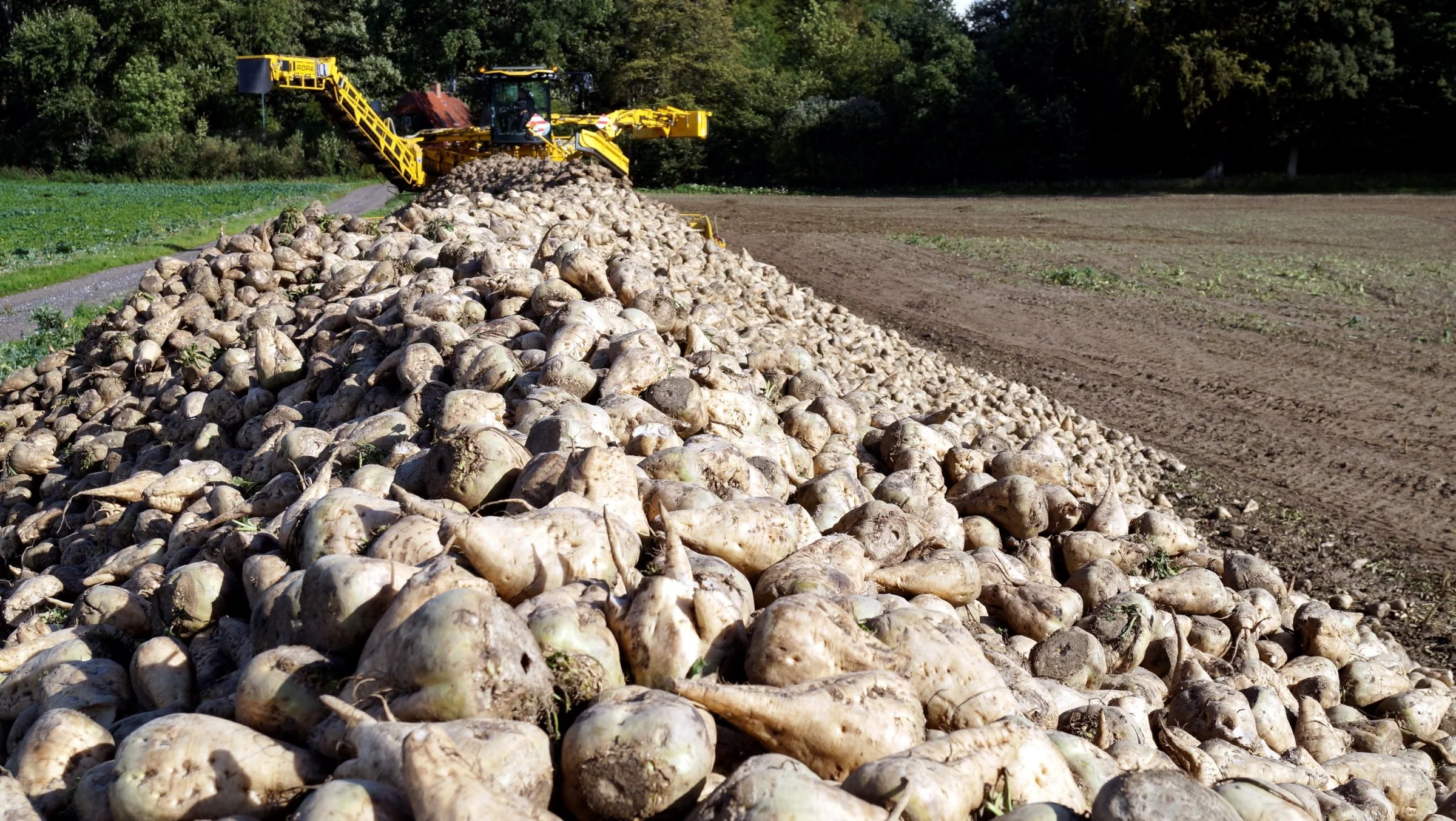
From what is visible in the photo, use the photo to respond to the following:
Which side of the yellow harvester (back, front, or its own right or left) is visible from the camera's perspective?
front
